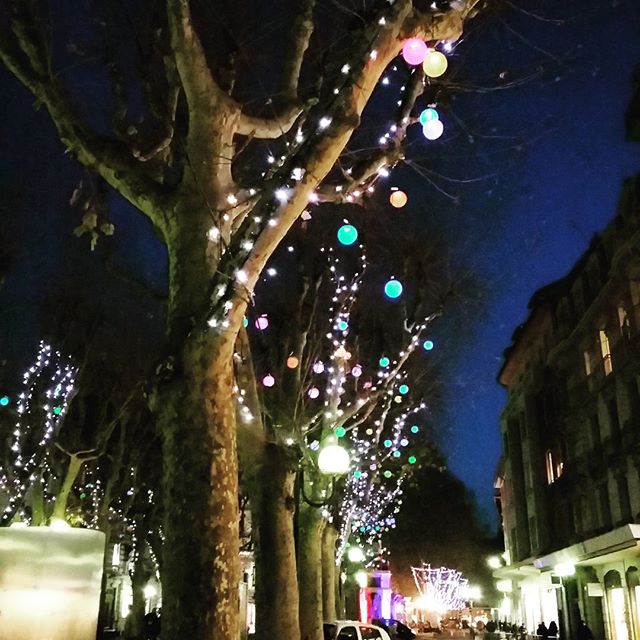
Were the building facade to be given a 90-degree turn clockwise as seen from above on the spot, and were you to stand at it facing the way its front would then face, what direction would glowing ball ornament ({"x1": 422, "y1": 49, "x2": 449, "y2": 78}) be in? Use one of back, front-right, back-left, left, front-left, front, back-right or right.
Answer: back-left

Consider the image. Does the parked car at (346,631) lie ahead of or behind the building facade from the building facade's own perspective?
ahead

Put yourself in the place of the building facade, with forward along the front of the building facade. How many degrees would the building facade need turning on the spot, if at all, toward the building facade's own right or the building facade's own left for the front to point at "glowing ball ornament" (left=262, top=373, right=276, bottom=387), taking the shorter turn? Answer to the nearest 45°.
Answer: approximately 45° to the building facade's own left

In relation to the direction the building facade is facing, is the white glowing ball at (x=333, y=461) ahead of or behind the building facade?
ahead

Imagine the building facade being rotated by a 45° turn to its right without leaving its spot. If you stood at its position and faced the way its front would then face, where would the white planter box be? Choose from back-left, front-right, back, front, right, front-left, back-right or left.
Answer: left

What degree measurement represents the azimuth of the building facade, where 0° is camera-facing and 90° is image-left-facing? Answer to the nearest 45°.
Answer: approximately 45°
